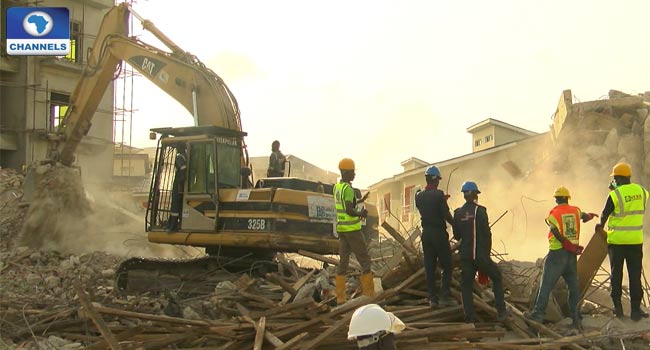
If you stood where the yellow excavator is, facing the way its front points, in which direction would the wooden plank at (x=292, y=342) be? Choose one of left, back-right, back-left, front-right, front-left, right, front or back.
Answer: left

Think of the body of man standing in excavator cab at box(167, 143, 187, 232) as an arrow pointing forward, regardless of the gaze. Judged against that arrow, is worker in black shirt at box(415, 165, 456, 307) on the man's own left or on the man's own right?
on the man's own left

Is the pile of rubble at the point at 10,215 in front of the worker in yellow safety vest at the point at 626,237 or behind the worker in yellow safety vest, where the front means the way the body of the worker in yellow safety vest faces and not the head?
in front

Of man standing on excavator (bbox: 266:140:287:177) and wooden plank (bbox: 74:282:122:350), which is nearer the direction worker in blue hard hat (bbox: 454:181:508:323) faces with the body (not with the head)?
the man standing on excavator

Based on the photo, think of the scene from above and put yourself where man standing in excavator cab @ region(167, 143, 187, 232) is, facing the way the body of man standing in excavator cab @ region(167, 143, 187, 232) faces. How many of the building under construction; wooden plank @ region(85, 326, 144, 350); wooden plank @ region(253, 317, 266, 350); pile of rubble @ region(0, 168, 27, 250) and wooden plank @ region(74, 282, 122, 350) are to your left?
3

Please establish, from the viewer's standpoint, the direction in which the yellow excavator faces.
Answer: facing to the left of the viewer

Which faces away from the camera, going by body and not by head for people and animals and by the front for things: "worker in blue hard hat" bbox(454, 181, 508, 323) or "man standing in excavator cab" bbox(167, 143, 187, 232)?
the worker in blue hard hat

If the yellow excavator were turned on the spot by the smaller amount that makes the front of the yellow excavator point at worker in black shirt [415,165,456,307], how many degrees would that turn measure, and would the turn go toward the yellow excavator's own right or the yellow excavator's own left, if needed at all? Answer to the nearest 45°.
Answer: approximately 135° to the yellow excavator's own left

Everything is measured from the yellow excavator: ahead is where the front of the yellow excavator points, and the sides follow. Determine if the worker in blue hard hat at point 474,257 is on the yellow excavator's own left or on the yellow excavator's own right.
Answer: on the yellow excavator's own left

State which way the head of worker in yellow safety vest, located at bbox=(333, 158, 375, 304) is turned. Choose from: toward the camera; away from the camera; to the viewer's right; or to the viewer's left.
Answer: to the viewer's right

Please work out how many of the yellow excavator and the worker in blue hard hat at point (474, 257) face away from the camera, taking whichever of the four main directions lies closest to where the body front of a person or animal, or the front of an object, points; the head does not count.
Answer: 1

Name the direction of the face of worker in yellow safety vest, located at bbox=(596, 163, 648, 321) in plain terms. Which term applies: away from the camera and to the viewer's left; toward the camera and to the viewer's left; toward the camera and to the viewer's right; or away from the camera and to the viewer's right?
away from the camera and to the viewer's left

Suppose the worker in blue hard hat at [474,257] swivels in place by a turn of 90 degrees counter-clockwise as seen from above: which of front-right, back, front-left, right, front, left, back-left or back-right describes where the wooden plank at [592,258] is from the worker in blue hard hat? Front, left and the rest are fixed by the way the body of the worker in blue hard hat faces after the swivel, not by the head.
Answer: back-right

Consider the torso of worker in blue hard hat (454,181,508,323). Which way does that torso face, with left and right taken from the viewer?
facing away from the viewer

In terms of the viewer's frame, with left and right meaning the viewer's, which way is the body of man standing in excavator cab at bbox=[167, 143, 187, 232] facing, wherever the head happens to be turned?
facing to the left of the viewer

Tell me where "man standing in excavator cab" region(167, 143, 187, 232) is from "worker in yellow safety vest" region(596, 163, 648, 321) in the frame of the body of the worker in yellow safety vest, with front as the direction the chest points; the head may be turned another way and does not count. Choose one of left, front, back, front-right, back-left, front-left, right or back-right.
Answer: front-left

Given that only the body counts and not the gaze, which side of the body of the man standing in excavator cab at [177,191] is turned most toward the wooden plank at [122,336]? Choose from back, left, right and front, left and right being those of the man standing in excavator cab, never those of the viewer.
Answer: left

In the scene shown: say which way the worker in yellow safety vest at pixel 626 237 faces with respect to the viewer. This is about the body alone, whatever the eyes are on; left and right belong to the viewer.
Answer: facing away from the viewer and to the left of the viewer
